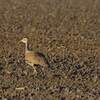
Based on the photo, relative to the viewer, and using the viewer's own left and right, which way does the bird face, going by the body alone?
facing to the left of the viewer
